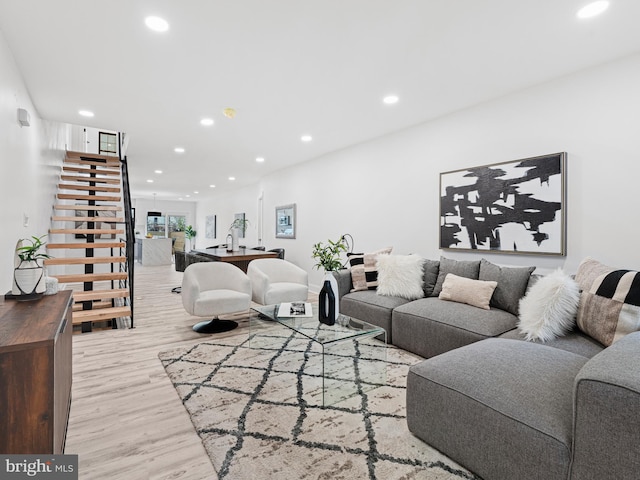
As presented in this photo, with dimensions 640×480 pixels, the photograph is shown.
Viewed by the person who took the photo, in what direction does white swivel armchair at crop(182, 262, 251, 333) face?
facing the viewer and to the right of the viewer

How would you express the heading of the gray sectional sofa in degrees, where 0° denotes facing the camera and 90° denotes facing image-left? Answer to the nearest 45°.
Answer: approximately 45°

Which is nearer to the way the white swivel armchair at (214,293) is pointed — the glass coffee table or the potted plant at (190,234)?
the glass coffee table

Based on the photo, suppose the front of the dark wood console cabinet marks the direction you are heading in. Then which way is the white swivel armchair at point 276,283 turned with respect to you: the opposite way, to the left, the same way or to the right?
to the right

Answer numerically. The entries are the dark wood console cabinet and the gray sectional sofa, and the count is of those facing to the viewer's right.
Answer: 1

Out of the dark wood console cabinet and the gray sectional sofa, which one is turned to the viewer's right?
the dark wood console cabinet

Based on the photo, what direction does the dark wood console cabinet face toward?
to the viewer's right

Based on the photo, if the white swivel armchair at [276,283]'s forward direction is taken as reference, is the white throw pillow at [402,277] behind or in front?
in front

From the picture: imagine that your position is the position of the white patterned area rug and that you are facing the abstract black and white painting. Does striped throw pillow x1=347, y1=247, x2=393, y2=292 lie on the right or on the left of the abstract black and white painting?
left

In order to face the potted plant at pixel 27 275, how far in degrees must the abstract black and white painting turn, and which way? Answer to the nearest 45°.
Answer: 0° — it already faces it

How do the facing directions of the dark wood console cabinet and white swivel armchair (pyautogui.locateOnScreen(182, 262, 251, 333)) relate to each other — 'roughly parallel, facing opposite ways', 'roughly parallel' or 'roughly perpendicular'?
roughly perpendicular

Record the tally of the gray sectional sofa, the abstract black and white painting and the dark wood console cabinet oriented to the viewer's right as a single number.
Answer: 1

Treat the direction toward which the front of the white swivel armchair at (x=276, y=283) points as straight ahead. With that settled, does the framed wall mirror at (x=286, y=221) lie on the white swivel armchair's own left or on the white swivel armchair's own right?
on the white swivel armchair's own left

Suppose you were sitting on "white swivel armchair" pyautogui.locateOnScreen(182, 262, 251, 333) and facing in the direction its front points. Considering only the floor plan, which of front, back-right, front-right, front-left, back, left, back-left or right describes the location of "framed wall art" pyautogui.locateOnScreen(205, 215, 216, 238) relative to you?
back-left
